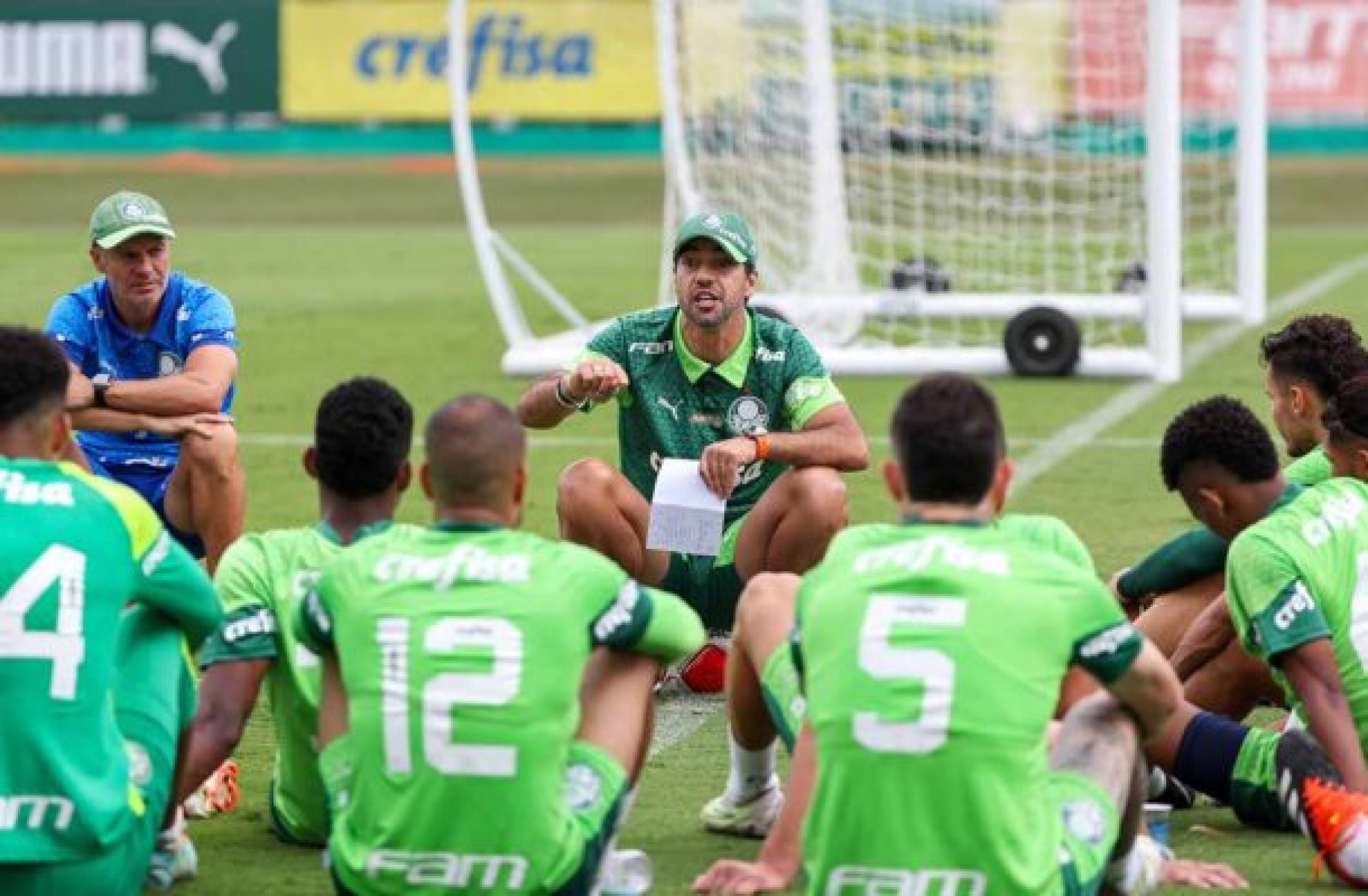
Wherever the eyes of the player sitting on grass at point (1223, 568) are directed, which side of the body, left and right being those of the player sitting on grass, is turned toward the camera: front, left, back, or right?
left

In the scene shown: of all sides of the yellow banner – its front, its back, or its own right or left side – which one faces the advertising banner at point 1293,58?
left

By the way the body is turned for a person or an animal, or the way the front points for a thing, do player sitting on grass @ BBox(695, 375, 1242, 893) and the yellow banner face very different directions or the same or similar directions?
very different directions

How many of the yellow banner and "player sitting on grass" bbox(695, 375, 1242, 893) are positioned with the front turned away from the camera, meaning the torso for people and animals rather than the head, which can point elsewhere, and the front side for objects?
1

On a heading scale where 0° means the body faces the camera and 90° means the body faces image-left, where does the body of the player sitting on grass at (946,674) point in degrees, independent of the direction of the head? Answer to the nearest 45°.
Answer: approximately 180°

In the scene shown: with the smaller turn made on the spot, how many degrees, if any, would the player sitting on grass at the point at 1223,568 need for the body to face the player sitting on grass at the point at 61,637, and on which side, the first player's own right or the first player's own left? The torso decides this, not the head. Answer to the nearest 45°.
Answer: approximately 45° to the first player's own left

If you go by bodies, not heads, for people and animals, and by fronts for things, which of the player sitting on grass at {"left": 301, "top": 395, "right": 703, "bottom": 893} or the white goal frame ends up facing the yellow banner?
the player sitting on grass

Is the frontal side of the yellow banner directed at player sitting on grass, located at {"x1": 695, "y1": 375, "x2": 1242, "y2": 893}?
yes

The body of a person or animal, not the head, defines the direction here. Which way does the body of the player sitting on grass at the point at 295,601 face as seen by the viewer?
away from the camera

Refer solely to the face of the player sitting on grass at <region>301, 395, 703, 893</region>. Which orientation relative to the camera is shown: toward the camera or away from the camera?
away from the camera

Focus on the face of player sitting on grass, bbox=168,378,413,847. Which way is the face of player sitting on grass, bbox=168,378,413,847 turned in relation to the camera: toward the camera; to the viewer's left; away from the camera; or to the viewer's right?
away from the camera

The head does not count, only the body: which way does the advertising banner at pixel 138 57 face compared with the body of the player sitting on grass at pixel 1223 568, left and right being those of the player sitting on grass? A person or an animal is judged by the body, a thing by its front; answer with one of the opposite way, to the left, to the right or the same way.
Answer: to the left

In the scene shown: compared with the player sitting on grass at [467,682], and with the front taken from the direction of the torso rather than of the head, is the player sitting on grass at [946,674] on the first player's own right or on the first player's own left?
on the first player's own right

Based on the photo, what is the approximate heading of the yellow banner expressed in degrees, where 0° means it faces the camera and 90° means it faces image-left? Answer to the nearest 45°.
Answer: approximately 0°

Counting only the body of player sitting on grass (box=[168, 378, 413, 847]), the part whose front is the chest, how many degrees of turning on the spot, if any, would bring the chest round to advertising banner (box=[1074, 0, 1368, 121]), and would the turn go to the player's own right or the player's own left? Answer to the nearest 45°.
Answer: approximately 45° to the player's own right

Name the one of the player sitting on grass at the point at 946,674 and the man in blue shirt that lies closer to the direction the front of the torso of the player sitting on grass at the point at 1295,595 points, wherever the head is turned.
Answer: the man in blue shirt

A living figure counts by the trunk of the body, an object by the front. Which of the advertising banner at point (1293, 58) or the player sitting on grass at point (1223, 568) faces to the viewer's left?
the player sitting on grass

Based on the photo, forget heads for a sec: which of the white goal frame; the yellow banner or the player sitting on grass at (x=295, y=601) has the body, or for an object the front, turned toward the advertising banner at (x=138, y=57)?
the player sitting on grass
